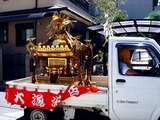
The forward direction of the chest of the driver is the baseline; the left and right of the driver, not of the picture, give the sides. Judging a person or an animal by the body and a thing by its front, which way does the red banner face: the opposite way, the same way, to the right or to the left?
to the right

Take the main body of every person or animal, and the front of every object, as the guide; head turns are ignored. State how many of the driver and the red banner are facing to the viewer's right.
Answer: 1

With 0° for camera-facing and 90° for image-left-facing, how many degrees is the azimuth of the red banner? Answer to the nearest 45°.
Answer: approximately 0°

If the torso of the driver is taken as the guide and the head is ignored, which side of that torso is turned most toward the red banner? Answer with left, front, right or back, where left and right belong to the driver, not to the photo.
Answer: back

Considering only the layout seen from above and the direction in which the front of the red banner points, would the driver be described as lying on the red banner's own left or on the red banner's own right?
on the red banner's own left

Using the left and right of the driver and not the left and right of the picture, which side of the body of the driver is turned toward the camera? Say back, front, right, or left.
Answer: right

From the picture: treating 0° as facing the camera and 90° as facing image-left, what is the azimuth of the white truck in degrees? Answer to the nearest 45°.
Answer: approximately 270°
